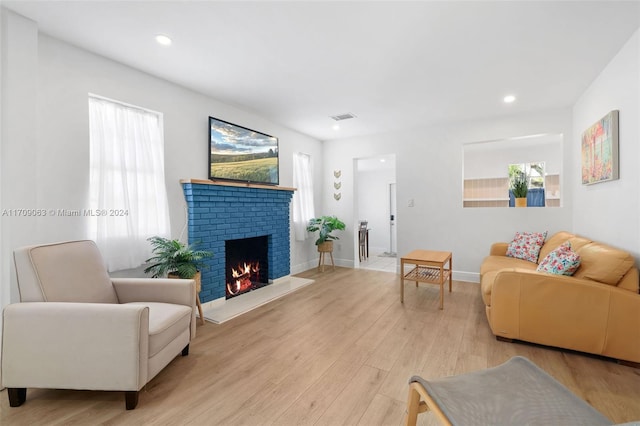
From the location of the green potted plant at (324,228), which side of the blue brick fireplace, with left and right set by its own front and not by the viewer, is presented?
left

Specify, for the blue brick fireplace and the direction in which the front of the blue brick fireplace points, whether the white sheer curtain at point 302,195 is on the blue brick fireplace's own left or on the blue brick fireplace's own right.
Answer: on the blue brick fireplace's own left

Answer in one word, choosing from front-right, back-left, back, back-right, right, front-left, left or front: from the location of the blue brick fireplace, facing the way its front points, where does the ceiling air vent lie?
front-left

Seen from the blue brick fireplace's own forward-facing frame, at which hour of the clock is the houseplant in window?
The houseplant in window is roughly at 11 o'clock from the blue brick fireplace.

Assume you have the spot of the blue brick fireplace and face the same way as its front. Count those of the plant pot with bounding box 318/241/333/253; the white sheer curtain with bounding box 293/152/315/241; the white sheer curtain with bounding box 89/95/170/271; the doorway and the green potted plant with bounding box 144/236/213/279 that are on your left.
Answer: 3

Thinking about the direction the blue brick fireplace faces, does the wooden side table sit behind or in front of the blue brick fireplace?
in front

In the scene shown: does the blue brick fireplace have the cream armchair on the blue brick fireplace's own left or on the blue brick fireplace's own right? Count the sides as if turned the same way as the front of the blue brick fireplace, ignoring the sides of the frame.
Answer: on the blue brick fireplace's own right

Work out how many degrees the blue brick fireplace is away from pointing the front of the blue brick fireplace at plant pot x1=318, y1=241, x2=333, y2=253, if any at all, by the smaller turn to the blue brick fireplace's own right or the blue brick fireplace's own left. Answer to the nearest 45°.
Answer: approximately 90° to the blue brick fireplace's own left

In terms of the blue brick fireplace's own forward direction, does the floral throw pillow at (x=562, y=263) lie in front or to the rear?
in front

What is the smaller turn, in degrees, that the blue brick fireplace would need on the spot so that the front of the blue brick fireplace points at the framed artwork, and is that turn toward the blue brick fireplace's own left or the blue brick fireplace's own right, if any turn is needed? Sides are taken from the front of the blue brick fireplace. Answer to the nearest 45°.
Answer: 0° — it already faces it

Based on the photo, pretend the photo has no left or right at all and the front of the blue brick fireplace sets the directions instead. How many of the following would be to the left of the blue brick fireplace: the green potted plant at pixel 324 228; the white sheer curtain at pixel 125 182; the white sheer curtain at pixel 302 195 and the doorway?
3

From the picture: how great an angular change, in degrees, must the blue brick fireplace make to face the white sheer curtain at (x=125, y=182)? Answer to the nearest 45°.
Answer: approximately 90° to its right

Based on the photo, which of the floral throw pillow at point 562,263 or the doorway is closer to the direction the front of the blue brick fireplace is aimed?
the floral throw pillow

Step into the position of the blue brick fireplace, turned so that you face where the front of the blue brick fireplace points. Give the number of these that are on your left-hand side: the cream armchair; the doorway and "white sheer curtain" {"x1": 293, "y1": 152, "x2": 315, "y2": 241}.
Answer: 2

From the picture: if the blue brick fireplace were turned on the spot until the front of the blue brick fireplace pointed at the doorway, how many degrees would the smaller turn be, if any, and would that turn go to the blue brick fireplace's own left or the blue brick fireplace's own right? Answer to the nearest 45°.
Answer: approximately 90° to the blue brick fireplace's own left

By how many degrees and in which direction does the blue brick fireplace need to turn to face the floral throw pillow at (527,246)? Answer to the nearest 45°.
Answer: approximately 45° to its left

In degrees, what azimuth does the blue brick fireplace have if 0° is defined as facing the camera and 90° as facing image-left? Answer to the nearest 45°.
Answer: approximately 315°
